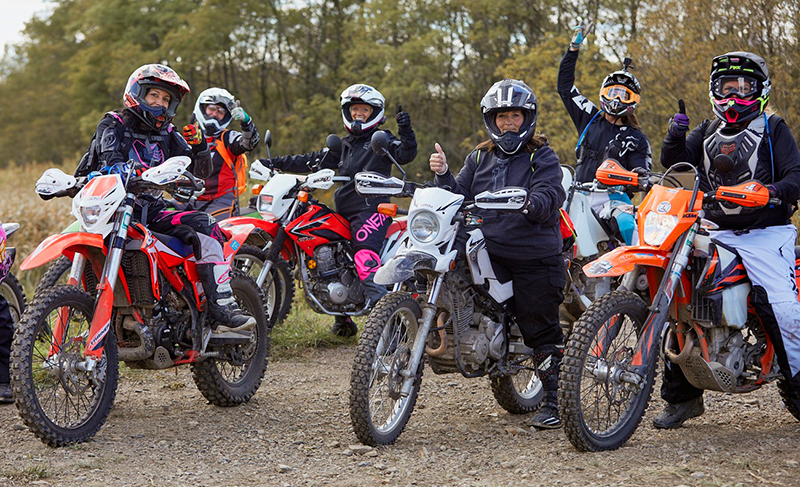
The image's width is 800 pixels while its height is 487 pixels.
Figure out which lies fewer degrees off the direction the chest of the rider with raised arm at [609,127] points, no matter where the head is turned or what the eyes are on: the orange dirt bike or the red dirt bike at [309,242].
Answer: the orange dirt bike

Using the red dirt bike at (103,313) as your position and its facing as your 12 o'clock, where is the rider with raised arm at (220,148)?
The rider with raised arm is roughly at 5 o'clock from the red dirt bike.

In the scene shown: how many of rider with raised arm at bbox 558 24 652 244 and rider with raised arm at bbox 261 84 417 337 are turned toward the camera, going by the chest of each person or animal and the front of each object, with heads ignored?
2

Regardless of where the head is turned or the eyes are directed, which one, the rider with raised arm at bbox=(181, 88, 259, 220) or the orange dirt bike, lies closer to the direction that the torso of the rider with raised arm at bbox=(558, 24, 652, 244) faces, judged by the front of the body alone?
the orange dirt bike

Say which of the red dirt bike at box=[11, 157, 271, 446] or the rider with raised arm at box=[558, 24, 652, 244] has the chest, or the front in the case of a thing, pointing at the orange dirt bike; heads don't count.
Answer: the rider with raised arm

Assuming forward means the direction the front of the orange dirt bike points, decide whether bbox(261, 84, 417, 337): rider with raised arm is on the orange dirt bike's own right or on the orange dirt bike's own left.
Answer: on the orange dirt bike's own right

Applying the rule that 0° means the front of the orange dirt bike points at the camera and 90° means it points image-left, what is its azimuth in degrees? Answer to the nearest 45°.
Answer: approximately 45°

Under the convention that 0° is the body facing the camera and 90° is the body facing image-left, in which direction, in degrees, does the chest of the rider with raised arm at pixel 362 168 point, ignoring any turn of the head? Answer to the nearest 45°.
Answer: approximately 0°

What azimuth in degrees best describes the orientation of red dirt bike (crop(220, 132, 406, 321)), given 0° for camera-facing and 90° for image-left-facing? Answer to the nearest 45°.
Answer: approximately 45°
